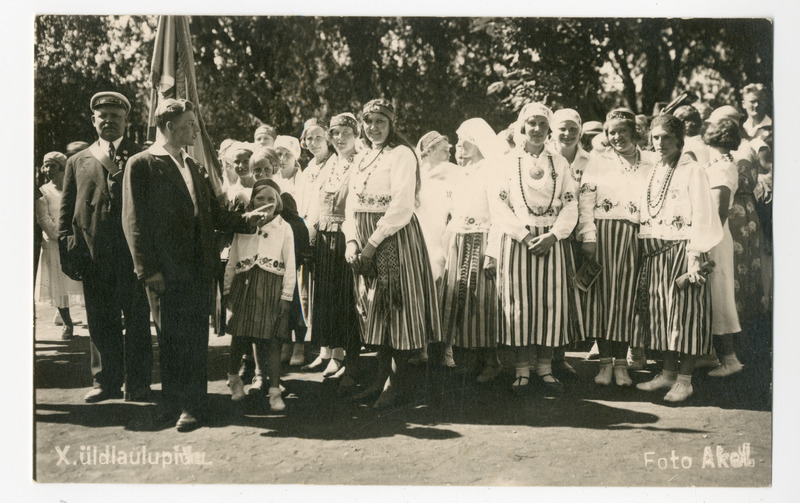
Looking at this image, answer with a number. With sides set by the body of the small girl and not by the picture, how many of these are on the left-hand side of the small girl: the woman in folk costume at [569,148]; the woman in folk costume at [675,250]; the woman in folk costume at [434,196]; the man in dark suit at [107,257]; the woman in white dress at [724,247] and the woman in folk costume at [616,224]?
5

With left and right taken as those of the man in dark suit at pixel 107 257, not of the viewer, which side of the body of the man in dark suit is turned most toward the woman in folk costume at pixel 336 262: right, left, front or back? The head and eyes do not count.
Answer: left

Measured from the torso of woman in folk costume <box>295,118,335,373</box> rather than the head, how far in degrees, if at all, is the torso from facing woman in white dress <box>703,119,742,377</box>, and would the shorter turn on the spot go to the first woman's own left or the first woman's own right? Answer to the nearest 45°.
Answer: approximately 135° to the first woman's own left

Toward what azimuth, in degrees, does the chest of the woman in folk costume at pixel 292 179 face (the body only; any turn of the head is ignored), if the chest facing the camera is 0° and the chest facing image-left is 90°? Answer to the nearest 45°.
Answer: approximately 45°
